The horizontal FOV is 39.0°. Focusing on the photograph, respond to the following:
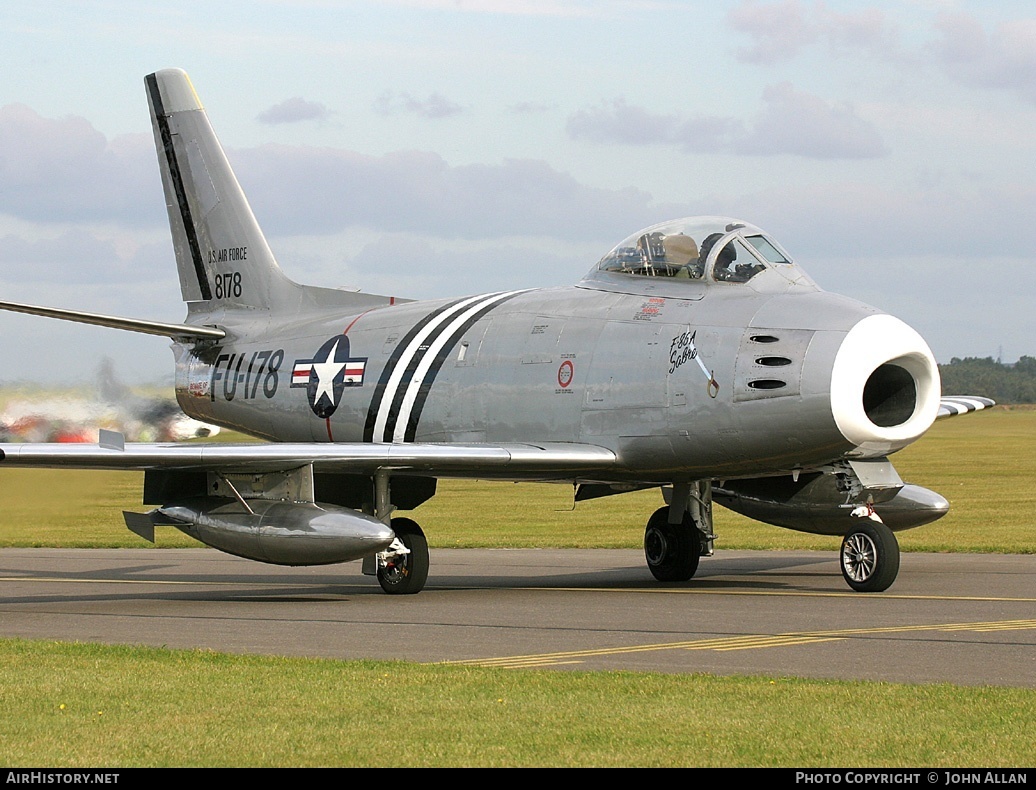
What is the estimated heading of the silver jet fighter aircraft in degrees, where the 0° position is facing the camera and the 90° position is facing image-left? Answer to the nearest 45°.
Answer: approximately 315°
